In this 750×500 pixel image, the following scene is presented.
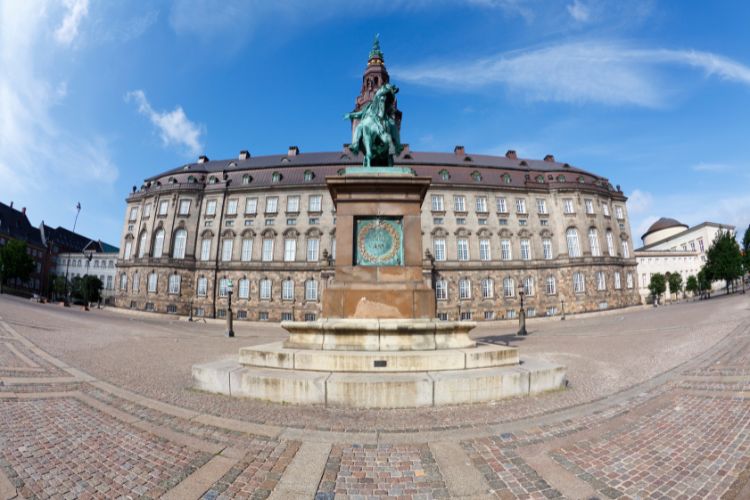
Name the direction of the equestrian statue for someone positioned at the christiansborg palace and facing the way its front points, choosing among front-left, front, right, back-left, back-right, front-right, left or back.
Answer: front

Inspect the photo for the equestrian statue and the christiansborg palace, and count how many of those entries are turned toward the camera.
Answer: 2

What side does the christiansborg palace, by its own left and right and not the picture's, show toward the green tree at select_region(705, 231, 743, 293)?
left

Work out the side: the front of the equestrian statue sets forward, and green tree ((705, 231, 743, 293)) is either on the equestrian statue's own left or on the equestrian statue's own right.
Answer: on the equestrian statue's own left

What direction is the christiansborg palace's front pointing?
toward the camera

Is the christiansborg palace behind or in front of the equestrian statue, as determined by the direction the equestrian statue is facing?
behind

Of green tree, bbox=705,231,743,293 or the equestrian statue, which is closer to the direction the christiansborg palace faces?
the equestrian statue

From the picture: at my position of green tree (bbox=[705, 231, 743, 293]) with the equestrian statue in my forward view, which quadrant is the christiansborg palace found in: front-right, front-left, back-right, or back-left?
front-right

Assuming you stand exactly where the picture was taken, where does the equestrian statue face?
facing the viewer
